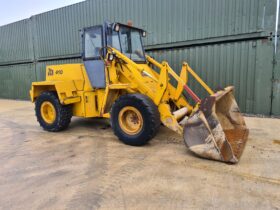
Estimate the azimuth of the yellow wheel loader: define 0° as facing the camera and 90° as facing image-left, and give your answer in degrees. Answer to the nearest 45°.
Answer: approximately 315°
